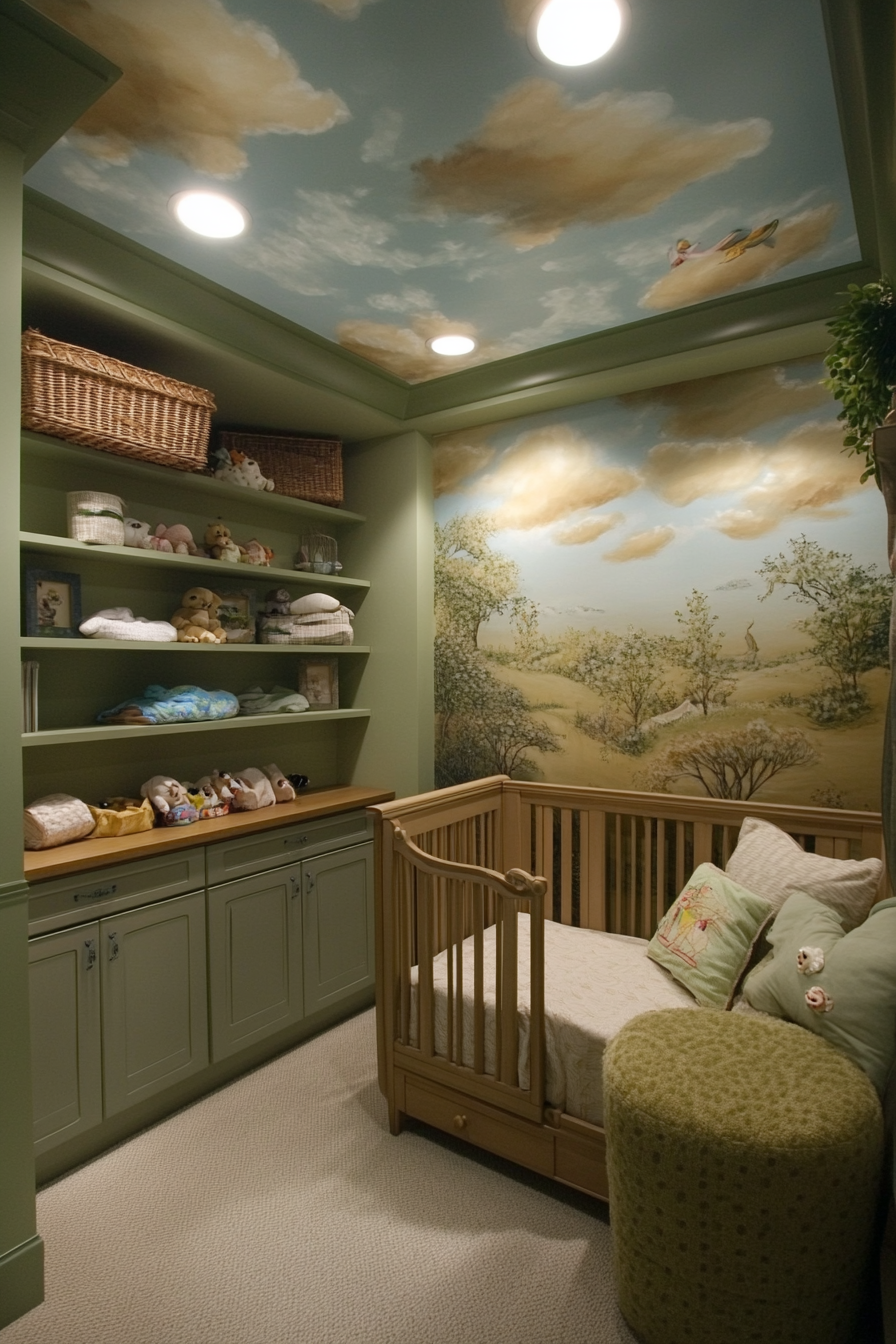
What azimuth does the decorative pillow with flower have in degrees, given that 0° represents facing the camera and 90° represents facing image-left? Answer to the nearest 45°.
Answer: approximately 45°

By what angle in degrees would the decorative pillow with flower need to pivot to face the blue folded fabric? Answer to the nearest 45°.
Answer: approximately 45° to its right

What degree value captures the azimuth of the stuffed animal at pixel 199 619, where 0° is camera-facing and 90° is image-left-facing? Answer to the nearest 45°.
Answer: approximately 315°

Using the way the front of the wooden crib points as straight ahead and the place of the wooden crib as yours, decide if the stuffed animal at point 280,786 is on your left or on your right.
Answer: on your right

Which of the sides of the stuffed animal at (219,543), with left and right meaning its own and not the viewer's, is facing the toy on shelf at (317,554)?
left

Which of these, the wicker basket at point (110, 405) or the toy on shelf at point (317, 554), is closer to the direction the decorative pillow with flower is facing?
the wicker basket

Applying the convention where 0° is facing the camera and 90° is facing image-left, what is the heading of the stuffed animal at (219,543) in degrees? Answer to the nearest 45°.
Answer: approximately 315°

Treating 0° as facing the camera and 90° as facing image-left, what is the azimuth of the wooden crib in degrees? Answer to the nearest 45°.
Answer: approximately 45°
